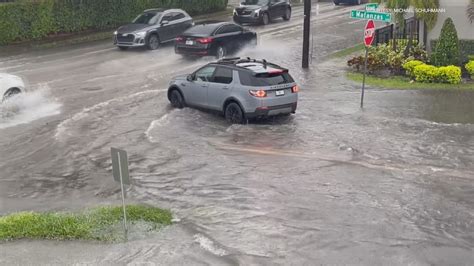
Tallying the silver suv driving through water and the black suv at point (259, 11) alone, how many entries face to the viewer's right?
0

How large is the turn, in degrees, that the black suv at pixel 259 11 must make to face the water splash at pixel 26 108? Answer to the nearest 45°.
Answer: approximately 45° to its left

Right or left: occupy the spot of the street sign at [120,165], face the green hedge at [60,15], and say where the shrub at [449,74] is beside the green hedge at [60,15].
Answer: right

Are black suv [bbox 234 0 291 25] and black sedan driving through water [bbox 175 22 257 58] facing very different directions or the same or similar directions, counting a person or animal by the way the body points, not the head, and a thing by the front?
very different directions

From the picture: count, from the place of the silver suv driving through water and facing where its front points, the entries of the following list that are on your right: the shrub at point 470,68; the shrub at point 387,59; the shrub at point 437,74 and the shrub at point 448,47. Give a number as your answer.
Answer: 4

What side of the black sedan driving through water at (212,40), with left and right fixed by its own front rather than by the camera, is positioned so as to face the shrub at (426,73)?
right

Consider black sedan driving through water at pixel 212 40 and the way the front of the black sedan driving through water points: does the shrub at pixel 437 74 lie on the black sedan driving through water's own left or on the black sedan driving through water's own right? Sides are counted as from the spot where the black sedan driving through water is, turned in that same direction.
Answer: on the black sedan driving through water's own right

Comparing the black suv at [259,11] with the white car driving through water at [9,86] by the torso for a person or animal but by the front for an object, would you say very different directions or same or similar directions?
very different directions

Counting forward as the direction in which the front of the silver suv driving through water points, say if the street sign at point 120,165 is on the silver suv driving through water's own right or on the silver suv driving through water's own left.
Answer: on the silver suv driving through water's own left
